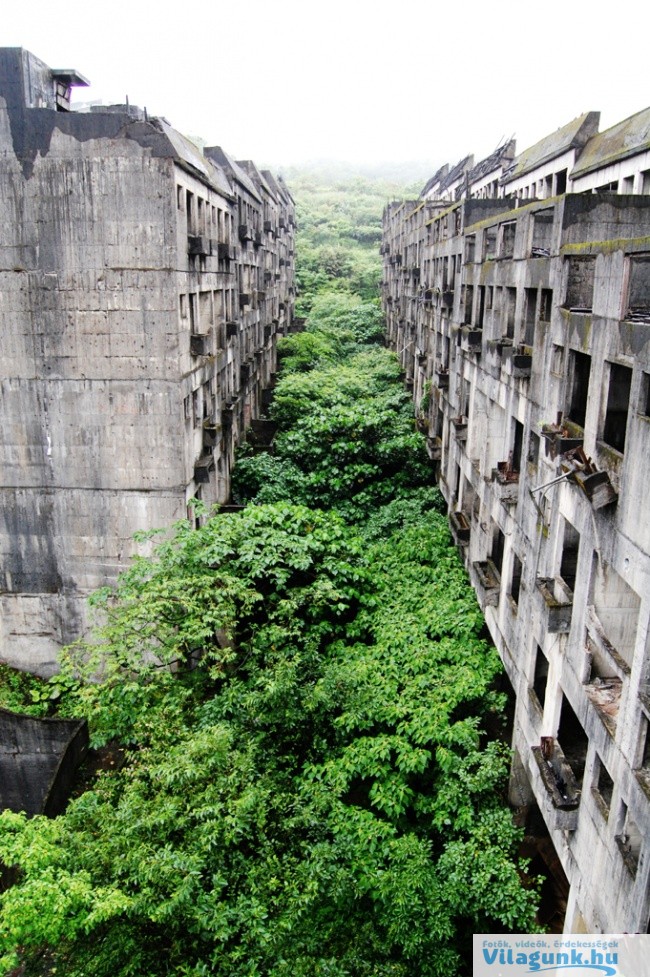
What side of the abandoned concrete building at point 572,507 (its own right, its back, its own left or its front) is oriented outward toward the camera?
left

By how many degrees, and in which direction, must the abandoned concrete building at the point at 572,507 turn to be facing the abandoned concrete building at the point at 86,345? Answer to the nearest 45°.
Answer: approximately 45° to its right
